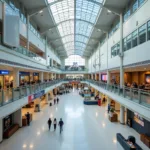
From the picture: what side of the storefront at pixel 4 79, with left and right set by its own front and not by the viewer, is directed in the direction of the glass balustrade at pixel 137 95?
front

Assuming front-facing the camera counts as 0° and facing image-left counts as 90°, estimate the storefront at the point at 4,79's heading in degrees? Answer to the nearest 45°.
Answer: approximately 315°

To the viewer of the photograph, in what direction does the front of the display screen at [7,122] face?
facing the viewer and to the right of the viewer

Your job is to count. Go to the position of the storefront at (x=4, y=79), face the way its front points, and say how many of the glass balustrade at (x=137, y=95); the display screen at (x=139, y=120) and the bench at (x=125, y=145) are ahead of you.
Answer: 3

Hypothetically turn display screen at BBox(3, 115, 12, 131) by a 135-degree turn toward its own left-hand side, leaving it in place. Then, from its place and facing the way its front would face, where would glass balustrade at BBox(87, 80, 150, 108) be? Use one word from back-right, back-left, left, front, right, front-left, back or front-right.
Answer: back-right

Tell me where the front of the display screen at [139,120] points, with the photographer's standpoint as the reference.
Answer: facing the viewer and to the left of the viewer

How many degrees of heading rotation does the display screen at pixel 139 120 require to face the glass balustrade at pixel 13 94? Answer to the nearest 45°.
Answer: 0° — it already faces it

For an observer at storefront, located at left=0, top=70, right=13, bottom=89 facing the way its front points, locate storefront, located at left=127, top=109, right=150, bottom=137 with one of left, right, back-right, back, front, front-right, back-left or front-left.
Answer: front

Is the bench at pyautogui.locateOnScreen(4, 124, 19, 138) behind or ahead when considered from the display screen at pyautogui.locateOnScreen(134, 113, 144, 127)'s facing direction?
ahead

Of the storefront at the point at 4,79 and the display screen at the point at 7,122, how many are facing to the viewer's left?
0

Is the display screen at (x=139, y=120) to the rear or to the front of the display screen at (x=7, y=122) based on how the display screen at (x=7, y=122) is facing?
to the front

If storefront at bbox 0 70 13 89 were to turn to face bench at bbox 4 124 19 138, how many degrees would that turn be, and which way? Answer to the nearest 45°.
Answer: approximately 45° to its right
